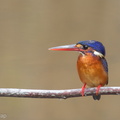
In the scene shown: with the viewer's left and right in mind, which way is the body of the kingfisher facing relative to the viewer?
facing the viewer and to the left of the viewer
